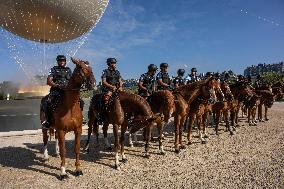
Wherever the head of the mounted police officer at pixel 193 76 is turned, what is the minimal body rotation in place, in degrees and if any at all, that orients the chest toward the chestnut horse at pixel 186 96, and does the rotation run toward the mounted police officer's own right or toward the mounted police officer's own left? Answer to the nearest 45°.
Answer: approximately 45° to the mounted police officer's own right

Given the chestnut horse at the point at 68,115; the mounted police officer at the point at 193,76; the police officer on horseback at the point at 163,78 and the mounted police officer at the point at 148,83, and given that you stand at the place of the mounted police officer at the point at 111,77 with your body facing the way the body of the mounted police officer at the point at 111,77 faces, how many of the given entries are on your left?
3

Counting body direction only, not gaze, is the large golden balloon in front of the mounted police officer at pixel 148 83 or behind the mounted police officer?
behind

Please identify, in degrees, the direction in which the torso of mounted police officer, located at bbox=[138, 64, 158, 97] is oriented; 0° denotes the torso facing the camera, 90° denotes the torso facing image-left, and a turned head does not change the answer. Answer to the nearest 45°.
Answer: approximately 315°

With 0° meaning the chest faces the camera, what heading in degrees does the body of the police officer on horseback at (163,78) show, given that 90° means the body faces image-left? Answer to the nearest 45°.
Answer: approximately 315°

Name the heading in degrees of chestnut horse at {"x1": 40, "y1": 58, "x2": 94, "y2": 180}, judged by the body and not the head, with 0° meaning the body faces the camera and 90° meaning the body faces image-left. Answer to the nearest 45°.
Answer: approximately 315°

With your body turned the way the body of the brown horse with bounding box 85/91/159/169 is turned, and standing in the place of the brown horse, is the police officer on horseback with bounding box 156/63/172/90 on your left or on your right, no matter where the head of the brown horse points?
on your left

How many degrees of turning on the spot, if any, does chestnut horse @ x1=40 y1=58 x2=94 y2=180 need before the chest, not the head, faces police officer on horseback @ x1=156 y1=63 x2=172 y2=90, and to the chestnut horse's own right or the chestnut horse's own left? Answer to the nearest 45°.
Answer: approximately 90° to the chestnut horse's own left
